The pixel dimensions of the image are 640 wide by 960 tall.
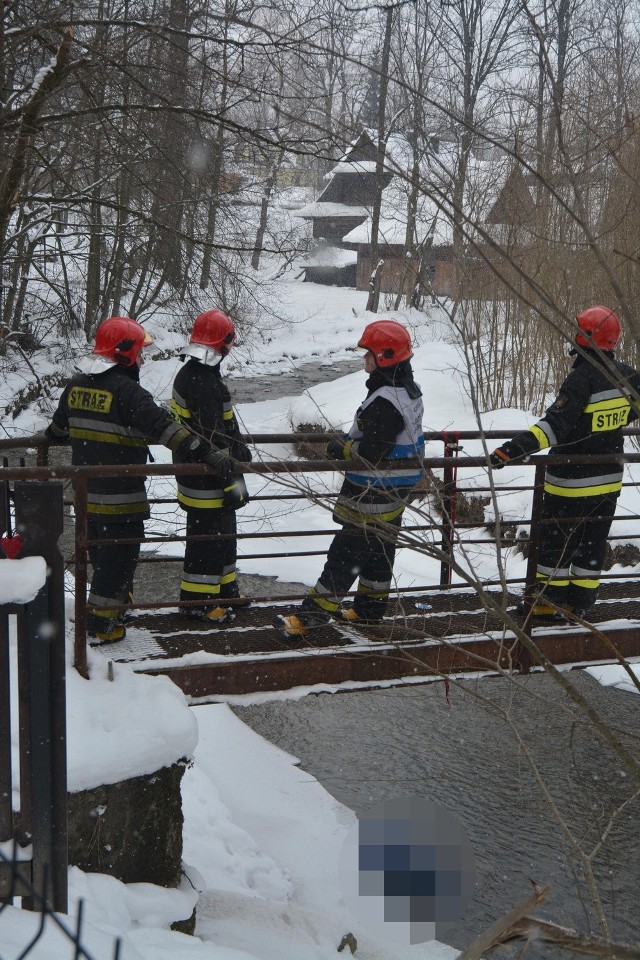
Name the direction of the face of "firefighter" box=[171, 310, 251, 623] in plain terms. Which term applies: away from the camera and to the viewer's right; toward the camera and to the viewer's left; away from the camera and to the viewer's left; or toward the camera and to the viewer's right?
away from the camera and to the viewer's right

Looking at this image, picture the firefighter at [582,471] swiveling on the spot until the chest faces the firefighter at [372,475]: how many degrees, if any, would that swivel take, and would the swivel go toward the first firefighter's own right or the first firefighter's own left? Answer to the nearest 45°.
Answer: approximately 90° to the first firefighter's own left

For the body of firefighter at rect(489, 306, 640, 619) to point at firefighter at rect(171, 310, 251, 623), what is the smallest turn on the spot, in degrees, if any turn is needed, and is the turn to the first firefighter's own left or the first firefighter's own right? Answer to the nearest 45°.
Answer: approximately 45° to the first firefighter's own left

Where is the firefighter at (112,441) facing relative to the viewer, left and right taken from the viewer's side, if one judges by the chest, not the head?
facing away from the viewer and to the right of the viewer
